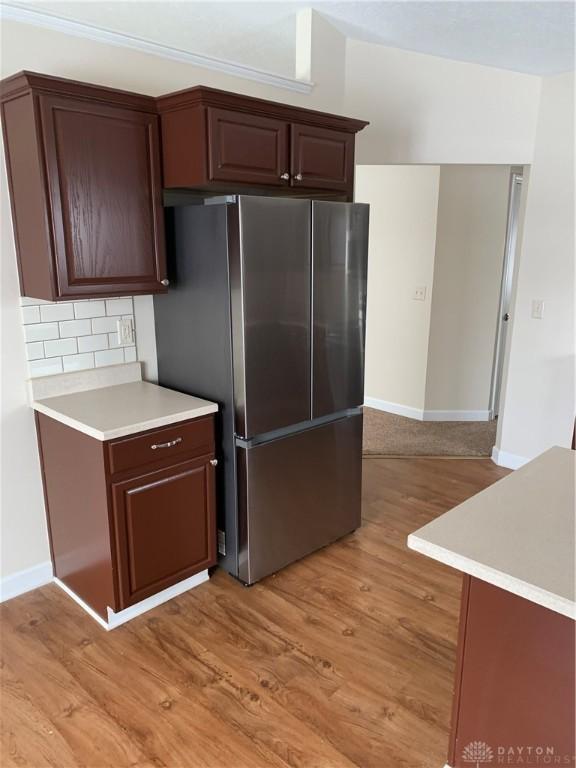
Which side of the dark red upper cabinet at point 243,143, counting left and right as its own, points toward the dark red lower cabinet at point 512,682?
front

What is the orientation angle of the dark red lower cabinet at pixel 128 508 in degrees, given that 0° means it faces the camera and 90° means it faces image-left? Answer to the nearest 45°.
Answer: approximately 315°

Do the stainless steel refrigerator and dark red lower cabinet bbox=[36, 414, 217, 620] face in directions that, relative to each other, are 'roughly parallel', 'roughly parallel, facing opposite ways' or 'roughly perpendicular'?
roughly parallel

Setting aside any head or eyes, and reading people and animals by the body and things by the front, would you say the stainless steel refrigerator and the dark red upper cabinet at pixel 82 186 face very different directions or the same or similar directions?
same or similar directions

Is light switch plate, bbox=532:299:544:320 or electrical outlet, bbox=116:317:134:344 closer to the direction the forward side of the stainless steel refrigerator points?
the light switch plate

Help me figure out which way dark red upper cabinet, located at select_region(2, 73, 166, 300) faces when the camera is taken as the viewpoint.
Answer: facing the viewer and to the right of the viewer

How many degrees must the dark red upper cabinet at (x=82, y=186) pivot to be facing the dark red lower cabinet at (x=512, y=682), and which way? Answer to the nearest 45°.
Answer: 0° — it already faces it

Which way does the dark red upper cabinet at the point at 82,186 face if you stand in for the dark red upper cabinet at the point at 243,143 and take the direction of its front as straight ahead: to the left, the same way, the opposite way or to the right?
the same way

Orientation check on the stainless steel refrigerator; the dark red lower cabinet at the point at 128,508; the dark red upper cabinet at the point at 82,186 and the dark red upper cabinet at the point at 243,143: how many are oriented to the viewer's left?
0

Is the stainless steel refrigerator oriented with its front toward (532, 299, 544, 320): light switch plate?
no

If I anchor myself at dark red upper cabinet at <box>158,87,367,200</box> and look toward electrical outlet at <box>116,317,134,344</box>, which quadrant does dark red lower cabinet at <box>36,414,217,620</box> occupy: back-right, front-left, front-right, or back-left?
front-left

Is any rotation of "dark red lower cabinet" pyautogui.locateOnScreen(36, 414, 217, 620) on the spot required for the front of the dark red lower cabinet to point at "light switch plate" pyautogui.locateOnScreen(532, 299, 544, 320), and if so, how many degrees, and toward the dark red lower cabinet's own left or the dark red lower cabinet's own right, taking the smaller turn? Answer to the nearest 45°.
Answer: approximately 45° to the dark red lower cabinet's own left

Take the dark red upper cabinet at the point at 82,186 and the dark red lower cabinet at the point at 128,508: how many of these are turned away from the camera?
0

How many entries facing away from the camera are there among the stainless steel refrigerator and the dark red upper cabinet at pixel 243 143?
0

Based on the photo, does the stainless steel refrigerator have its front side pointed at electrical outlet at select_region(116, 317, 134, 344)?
no

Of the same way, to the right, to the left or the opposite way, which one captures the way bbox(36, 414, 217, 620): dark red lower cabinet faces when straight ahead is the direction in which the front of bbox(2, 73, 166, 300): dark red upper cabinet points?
the same way
